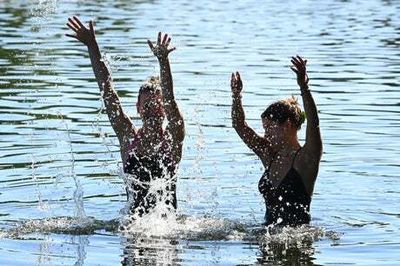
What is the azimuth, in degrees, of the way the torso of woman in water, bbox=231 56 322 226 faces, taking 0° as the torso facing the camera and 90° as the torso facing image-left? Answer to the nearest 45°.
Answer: approximately 45°

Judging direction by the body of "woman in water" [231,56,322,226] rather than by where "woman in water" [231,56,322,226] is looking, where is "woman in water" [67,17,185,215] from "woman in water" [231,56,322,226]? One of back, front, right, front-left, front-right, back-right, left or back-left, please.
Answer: front-right
